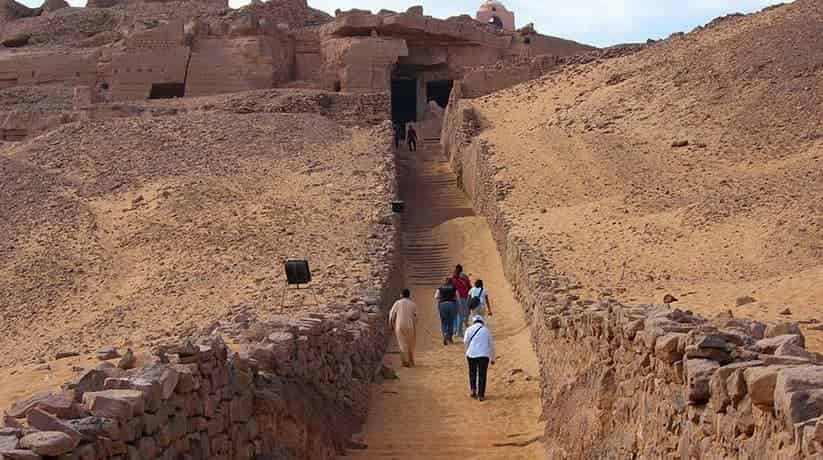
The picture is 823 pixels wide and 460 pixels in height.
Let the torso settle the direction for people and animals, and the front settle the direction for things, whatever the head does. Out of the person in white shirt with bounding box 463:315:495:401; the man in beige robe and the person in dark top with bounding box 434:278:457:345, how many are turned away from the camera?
3

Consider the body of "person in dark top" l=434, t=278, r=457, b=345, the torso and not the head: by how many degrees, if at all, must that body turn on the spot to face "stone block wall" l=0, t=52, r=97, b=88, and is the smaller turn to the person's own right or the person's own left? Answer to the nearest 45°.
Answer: approximately 45° to the person's own left

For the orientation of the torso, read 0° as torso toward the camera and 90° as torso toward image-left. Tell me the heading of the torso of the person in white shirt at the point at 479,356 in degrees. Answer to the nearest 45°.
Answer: approximately 180°

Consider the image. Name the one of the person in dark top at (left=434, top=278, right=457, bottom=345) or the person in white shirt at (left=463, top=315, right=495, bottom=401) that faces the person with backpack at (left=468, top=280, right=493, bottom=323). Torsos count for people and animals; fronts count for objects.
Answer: the person in white shirt at (left=463, top=315, right=495, bottom=401)

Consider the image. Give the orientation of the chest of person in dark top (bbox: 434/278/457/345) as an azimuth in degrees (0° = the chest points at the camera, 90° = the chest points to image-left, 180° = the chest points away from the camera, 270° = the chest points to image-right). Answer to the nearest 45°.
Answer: approximately 180°

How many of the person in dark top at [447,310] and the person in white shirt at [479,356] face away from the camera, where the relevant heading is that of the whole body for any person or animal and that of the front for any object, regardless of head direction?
2

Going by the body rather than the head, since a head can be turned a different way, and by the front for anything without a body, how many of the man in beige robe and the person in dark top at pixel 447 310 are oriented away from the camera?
2

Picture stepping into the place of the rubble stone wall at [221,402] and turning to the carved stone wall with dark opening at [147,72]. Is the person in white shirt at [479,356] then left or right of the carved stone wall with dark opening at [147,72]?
right

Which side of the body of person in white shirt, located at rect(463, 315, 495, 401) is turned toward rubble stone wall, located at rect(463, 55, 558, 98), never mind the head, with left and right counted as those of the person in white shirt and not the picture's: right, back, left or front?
front

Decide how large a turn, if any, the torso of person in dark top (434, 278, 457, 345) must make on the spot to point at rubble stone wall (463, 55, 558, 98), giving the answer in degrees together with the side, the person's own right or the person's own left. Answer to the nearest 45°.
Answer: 0° — they already face it

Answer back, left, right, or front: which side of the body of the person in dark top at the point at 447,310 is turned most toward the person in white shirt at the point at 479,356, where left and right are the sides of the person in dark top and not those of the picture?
back

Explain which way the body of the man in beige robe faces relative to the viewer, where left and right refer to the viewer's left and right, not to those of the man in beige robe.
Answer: facing away from the viewer
